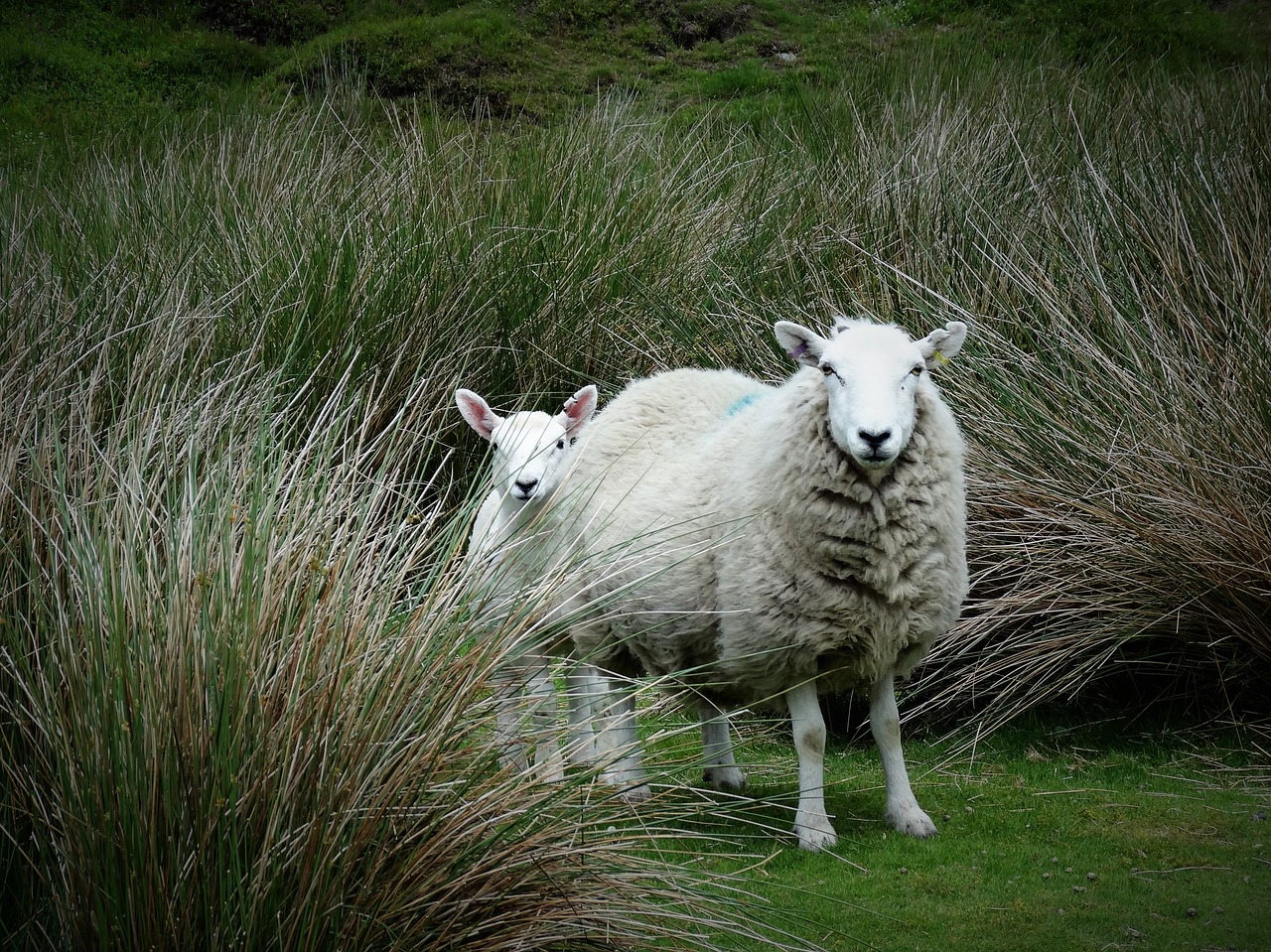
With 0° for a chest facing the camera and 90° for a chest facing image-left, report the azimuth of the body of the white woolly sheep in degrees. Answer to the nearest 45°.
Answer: approximately 315°

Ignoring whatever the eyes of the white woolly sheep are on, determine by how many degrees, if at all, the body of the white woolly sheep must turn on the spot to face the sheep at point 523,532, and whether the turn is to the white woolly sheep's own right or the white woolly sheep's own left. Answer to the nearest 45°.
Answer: approximately 135° to the white woolly sheep's own right
